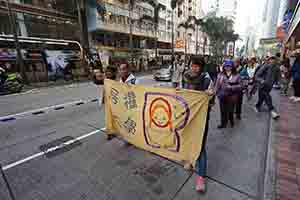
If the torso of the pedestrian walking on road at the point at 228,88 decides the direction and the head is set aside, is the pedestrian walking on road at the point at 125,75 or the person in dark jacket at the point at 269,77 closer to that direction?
the pedestrian walking on road

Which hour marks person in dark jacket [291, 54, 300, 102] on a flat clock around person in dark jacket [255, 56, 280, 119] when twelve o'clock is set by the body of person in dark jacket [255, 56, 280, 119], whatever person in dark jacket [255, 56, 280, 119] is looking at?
person in dark jacket [291, 54, 300, 102] is roughly at 8 o'clock from person in dark jacket [255, 56, 280, 119].

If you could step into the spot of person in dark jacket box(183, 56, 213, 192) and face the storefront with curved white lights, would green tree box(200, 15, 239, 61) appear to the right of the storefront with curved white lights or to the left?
right

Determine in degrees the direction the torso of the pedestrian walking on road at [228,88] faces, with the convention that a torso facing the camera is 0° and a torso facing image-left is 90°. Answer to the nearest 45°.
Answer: approximately 0°

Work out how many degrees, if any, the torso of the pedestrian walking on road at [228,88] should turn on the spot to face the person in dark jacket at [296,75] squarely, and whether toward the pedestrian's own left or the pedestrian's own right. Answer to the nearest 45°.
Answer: approximately 135° to the pedestrian's own left

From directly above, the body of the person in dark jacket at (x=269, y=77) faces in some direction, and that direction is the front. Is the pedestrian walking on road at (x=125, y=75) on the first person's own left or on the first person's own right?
on the first person's own right

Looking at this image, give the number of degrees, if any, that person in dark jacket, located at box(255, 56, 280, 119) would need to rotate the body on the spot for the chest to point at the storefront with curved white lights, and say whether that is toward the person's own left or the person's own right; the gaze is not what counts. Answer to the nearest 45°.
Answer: approximately 135° to the person's own right

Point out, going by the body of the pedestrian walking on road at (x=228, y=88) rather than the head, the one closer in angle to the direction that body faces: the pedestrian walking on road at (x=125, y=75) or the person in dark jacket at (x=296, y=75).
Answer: the pedestrian walking on road

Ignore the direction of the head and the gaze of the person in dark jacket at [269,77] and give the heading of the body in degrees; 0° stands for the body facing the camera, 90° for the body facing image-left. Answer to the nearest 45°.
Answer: approximately 315°
